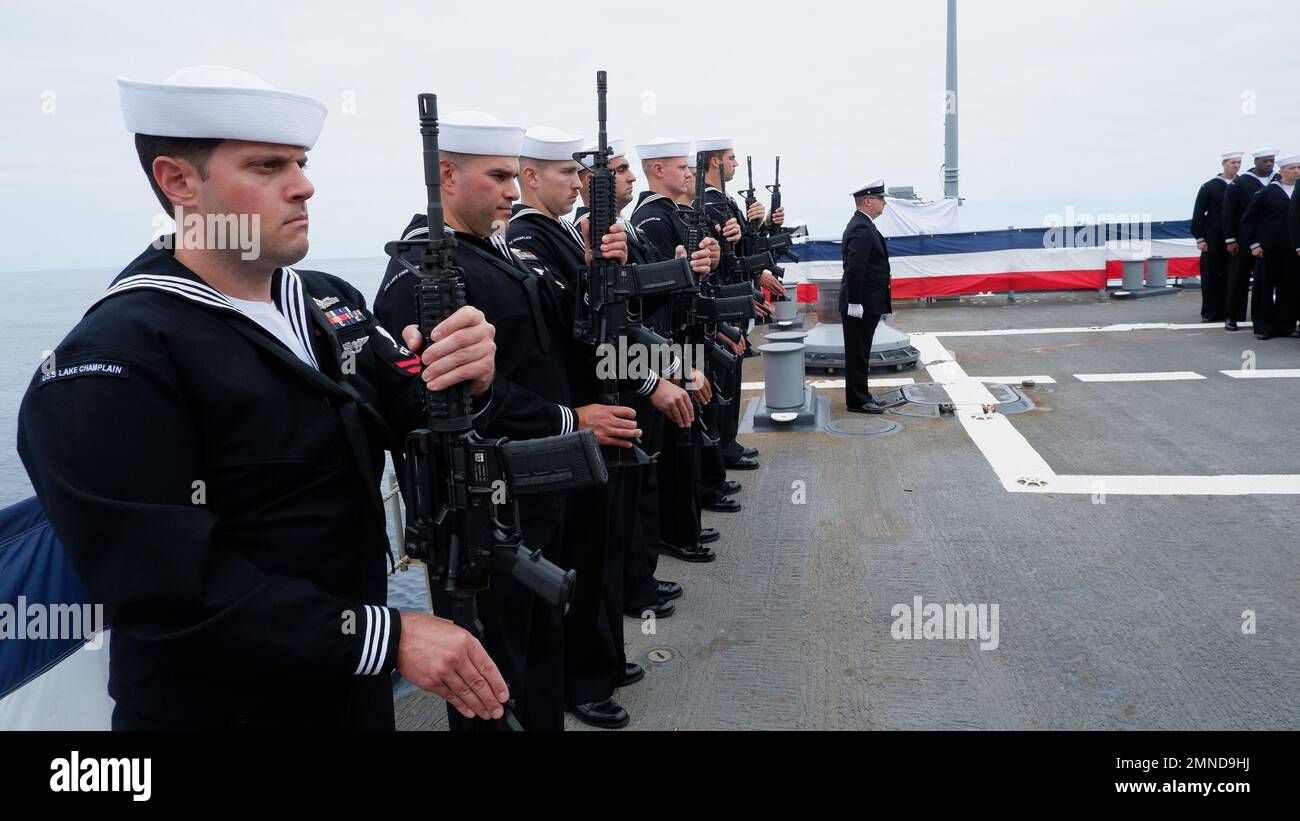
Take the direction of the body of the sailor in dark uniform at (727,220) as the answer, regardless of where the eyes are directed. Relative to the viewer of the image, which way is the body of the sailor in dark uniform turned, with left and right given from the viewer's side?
facing to the right of the viewer

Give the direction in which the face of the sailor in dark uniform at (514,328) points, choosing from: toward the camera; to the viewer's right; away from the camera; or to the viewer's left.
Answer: to the viewer's right

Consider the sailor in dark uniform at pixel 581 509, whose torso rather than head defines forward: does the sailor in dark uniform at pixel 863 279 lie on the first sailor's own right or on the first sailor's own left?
on the first sailor's own left

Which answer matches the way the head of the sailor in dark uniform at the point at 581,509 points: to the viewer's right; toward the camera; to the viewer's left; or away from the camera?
to the viewer's right

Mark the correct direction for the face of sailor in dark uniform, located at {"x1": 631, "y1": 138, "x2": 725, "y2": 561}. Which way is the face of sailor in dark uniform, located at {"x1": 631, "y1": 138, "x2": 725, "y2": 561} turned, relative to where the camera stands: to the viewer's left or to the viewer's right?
to the viewer's right

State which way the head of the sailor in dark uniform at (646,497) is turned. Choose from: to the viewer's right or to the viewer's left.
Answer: to the viewer's right

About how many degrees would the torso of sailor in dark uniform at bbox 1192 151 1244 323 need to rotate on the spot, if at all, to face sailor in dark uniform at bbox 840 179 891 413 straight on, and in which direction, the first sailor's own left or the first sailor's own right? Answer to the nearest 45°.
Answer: approximately 45° to the first sailor's own right

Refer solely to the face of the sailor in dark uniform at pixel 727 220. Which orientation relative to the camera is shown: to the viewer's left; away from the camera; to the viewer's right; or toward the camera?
to the viewer's right
